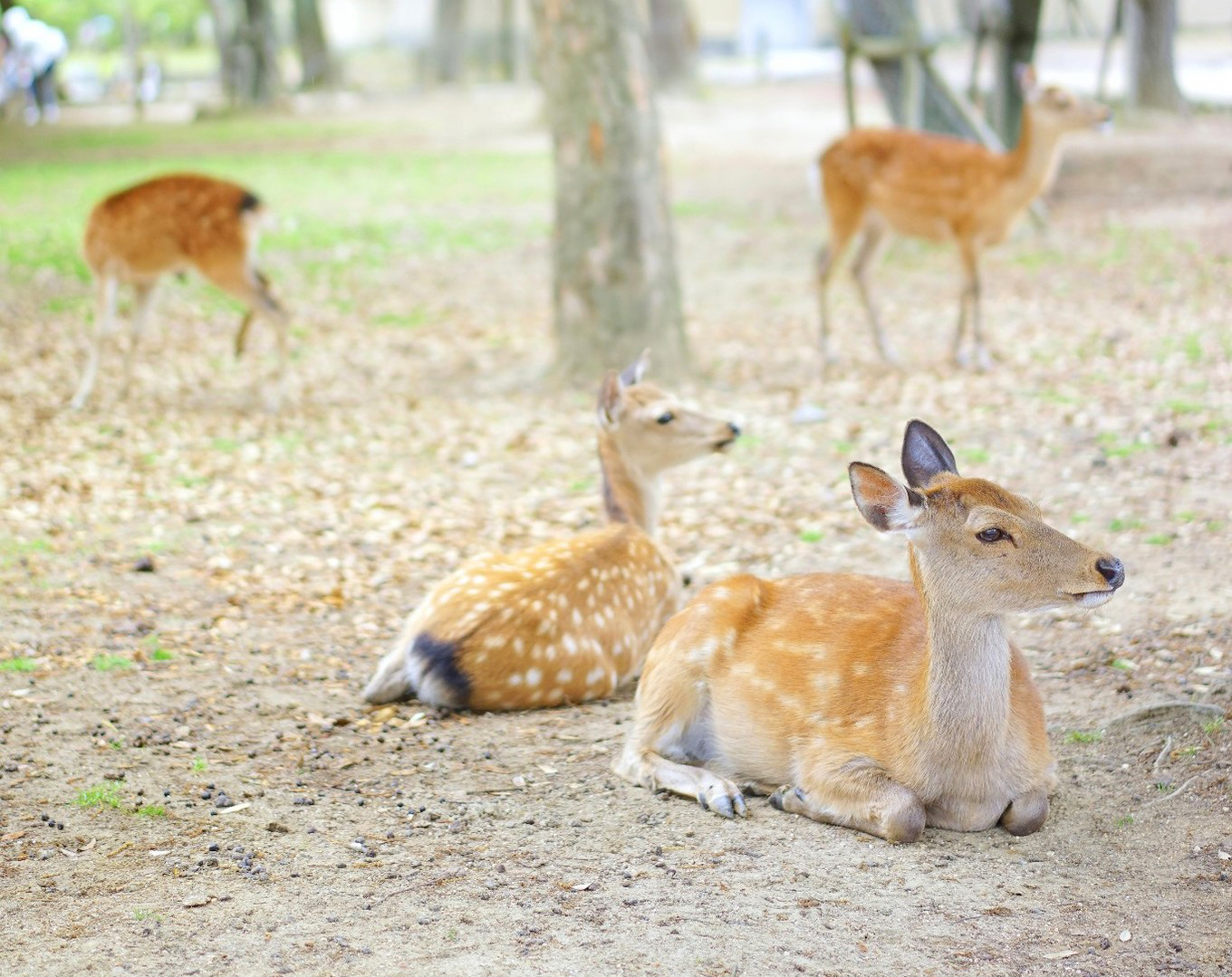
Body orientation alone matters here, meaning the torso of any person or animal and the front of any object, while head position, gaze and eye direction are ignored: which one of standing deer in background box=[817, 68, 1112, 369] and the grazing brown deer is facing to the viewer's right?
the standing deer in background

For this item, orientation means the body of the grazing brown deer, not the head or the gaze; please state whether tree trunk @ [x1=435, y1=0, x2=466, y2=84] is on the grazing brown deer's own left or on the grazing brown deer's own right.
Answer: on the grazing brown deer's own right

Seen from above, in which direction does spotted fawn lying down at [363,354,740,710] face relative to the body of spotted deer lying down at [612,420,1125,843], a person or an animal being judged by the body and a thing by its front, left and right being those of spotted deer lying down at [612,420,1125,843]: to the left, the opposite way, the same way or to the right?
to the left

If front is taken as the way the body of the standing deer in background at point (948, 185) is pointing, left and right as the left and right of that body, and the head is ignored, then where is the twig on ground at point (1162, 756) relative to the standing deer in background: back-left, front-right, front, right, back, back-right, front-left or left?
right

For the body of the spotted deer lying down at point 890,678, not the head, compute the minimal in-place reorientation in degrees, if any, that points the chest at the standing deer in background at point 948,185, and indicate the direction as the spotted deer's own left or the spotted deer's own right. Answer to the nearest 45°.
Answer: approximately 135° to the spotted deer's own left

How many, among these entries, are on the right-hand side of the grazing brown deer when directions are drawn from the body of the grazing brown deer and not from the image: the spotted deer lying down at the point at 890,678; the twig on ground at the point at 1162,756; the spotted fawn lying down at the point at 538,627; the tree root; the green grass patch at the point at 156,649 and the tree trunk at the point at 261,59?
1

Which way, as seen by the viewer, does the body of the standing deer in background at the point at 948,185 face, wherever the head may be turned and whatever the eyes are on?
to the viewer's right

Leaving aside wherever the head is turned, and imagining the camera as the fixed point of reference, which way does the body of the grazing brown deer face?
to the viewer's left

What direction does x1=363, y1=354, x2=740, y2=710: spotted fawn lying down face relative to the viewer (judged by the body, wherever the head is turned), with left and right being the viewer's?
facing away from the viewer and to the right of the viewer

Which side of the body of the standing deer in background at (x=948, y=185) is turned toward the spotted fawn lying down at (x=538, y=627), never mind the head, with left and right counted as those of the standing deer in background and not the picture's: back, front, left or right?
right

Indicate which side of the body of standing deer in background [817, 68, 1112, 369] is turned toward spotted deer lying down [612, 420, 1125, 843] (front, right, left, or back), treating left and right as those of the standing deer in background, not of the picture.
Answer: right

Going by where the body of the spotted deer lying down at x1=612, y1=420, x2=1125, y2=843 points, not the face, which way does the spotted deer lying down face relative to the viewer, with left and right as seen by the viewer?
facing the viewer and to the right of the viewer

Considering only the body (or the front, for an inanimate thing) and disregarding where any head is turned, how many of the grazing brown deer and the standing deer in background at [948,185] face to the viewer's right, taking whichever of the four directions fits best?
1
